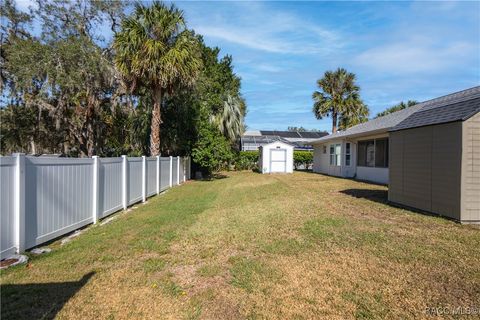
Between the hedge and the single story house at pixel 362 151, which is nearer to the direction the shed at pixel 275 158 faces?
the single story house

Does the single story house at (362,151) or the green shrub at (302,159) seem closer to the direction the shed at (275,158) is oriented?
the single story house

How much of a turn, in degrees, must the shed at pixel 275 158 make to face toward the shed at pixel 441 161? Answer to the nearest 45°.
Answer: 0° — it already faces it

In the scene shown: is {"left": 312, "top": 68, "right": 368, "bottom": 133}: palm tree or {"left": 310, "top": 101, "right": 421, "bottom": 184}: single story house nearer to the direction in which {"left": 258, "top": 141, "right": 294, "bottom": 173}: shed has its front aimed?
the single story house

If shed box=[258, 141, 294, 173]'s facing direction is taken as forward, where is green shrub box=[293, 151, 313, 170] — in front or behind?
behind

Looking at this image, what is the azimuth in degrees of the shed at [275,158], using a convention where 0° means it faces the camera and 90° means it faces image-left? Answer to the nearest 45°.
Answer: approximately 0°

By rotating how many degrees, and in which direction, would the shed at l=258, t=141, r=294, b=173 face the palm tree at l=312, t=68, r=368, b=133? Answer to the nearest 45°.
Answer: approximately 135° to its left

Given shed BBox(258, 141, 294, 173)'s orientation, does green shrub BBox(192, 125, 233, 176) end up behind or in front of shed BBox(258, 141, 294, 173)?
in front

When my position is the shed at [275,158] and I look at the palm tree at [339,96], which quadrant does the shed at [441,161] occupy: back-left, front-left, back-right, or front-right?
back-right

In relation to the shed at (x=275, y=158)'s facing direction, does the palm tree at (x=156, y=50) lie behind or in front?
in front

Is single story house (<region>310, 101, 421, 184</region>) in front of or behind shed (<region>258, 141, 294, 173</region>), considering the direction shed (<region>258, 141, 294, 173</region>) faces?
in front

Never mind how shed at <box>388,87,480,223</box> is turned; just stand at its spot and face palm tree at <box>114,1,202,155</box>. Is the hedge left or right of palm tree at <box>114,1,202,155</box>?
right

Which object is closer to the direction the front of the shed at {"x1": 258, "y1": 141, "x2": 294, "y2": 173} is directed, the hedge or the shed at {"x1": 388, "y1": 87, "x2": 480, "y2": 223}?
the shed
